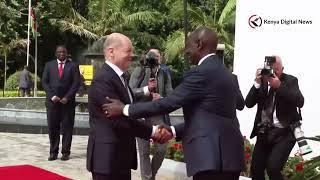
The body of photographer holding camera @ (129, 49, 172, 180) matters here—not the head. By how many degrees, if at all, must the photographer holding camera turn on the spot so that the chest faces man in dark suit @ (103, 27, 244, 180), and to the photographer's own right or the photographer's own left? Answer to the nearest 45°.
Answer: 0° — they already face them

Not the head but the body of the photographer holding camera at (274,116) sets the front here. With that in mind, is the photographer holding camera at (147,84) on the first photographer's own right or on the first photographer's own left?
on the first photographer's own right

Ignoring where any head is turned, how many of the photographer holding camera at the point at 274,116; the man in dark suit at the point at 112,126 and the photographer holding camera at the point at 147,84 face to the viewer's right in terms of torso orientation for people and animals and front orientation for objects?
1

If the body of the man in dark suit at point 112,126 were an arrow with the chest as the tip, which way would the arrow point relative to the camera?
to the viewer's right

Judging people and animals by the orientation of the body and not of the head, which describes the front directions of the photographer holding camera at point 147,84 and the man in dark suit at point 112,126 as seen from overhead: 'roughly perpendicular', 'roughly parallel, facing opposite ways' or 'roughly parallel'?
roughly perpendicular

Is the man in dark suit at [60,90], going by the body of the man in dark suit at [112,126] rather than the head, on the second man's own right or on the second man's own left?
on the second man's own left

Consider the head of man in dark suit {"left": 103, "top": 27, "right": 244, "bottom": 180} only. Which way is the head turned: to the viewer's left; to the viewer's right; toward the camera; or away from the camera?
to the viewer's left

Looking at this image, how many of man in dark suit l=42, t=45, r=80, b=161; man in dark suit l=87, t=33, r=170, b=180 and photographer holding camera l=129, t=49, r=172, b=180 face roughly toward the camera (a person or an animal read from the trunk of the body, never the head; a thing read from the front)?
2

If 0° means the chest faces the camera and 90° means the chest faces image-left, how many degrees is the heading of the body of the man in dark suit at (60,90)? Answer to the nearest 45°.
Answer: approximately 0°

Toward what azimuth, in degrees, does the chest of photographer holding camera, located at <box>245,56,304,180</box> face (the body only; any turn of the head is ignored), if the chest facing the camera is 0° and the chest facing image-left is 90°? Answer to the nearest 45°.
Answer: approximately 45°

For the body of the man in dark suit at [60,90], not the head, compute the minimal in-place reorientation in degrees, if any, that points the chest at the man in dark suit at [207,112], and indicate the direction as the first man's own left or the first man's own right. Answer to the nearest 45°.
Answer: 0° — they already face them

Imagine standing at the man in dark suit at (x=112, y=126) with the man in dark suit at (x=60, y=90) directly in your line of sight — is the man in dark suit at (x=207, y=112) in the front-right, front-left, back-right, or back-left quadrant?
back-right

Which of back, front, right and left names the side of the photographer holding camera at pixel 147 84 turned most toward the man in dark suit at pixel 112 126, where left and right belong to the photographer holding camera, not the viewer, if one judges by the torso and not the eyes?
front
